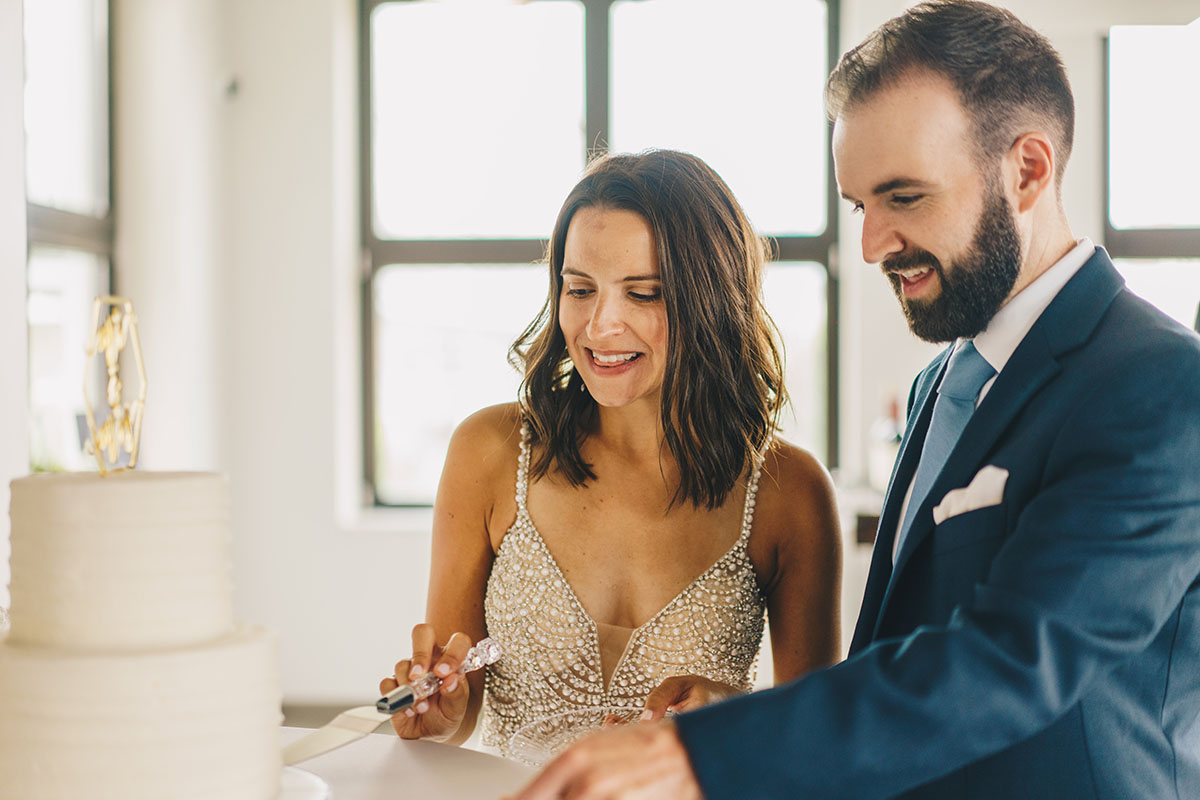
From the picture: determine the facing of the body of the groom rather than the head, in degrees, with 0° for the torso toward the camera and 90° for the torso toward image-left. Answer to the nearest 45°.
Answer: approximately 45°

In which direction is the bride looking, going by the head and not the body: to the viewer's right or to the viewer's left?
to the viewer's left

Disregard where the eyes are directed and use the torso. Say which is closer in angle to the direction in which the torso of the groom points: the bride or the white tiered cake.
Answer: the white tiered cake

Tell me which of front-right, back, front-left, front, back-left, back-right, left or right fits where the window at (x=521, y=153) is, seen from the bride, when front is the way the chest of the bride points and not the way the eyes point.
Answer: back

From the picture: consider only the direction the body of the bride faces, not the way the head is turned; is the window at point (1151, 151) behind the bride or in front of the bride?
behind

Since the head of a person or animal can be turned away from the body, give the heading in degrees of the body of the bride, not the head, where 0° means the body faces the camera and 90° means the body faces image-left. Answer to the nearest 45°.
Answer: approximately 0°
